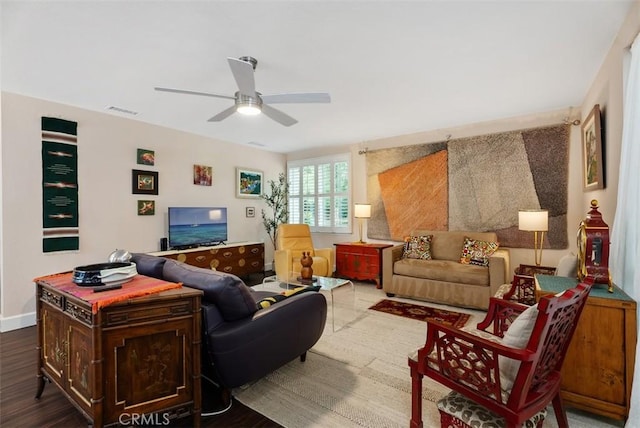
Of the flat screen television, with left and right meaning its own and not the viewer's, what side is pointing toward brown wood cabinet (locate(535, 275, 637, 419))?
front

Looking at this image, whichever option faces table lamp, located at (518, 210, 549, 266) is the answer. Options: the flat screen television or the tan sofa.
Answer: the flat screen television

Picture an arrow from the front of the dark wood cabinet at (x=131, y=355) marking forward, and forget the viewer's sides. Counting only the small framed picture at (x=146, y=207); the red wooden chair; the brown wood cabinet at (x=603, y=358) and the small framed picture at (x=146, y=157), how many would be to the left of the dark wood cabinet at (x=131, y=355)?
2

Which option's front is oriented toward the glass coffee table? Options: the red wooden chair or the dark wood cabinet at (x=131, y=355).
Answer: the red wooden chair

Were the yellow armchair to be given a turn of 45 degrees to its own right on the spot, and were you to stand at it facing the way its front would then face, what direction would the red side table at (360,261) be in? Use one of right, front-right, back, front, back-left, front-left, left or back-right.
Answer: left

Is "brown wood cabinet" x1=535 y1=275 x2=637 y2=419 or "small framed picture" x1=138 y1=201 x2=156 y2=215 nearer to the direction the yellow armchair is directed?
the brown wood cabinet

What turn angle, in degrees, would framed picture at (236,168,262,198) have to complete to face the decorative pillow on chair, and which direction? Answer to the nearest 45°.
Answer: approximately 45° to its right

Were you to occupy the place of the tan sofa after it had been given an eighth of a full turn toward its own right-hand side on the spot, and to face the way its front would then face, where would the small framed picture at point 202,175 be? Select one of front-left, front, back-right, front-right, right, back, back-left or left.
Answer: front

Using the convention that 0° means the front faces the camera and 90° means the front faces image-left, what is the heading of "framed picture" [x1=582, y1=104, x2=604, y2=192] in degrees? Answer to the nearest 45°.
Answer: approximately 90°

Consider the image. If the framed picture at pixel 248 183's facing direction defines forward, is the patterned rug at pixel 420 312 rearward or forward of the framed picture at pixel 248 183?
forward

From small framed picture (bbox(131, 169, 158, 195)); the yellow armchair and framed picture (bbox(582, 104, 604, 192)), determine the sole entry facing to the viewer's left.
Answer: the framed picture

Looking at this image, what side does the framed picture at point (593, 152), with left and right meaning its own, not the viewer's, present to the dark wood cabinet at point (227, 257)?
front

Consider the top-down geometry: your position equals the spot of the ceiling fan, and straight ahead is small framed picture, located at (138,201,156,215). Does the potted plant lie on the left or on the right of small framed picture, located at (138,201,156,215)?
right
